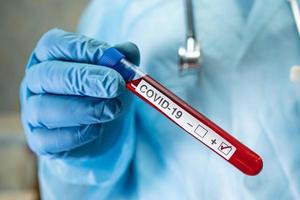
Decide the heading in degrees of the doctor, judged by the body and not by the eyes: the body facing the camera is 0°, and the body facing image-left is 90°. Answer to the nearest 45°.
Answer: approximately 0°
